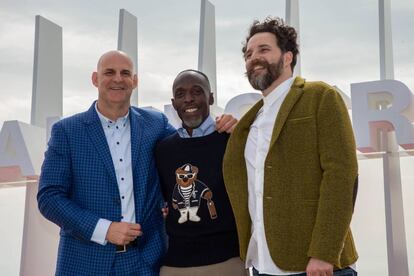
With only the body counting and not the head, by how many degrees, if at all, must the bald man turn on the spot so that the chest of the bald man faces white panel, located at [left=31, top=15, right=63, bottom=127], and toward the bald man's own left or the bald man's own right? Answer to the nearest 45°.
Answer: approximately 180°

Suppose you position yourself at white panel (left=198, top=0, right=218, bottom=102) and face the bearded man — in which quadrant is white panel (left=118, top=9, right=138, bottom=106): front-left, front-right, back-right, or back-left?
back-right

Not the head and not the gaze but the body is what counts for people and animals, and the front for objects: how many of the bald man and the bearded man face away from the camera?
0

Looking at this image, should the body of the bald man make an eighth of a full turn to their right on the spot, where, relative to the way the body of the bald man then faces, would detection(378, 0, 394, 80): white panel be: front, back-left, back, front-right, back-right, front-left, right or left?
back

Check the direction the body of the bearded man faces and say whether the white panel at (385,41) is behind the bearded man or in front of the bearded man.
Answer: behind

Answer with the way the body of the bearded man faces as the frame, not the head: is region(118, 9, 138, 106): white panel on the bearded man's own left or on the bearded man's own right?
on the bearded man's own right

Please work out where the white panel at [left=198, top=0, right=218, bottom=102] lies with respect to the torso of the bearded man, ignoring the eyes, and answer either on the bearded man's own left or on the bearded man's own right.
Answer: on the bearded man's own right

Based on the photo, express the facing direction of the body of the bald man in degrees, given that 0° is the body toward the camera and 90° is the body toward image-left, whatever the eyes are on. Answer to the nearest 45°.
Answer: approximately 0°

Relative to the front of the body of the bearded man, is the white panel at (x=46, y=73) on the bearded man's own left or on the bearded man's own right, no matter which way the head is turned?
on the bearded man's own right

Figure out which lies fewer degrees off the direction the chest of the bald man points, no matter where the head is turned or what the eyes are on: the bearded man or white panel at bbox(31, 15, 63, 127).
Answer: the bearded man
